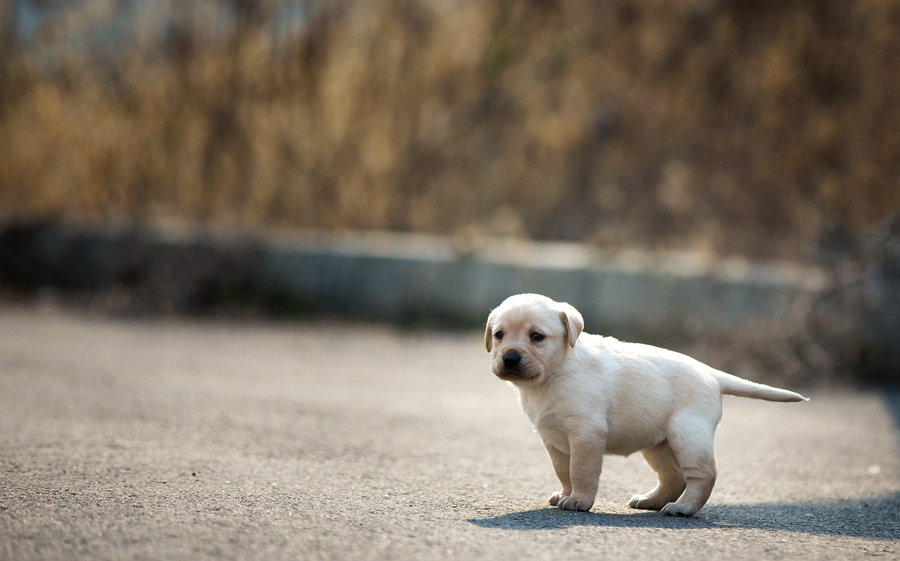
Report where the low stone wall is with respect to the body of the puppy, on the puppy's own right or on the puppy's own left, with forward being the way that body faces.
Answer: on the puppy's own right

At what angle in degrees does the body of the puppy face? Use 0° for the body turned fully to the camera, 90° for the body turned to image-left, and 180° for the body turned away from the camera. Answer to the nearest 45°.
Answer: approximately 90°
